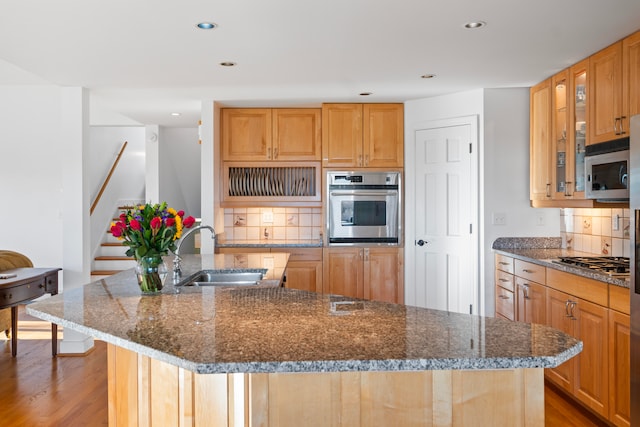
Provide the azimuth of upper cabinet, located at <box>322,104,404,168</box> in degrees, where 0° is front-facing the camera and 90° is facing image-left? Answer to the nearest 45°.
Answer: approximately 0°

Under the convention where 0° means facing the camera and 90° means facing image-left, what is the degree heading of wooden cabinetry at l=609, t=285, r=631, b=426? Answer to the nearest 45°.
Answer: approximately 45°

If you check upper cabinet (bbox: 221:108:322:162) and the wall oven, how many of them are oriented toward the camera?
2

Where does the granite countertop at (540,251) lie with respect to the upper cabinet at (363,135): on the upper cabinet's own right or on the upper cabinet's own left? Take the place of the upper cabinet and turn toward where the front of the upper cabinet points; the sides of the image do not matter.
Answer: on the upper cabinet's own left

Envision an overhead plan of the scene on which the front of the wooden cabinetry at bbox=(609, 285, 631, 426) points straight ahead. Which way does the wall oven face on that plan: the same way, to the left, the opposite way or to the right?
to the left

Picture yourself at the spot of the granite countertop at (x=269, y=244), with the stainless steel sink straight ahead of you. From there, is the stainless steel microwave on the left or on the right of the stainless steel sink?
left

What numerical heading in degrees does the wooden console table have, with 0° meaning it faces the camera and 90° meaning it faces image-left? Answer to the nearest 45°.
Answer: approximately 315°

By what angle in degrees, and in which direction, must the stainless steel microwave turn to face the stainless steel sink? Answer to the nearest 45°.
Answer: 0° — it already faces it

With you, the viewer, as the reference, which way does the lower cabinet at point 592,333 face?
facing the viewer and to the left of the viewer

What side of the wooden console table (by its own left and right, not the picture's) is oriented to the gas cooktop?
left

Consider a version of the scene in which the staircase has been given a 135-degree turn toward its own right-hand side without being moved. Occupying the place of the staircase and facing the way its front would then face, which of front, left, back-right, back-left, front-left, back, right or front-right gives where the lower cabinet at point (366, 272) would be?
back

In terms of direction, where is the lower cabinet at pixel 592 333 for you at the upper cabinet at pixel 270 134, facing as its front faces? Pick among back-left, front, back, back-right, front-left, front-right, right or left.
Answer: front-left
